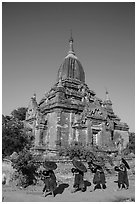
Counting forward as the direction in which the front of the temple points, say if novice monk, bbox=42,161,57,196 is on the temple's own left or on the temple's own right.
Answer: on the temple's own right

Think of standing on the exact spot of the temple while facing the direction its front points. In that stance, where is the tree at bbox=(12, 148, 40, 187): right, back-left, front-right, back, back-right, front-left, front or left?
front-right

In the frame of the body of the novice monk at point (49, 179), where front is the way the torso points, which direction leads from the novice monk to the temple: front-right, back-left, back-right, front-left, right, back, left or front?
back-right

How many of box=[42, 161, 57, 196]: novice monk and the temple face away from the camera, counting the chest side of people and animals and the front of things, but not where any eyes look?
0

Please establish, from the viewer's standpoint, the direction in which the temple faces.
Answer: facing the viewer and to the right of the viewer

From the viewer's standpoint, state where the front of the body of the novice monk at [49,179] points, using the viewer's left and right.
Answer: facing the viewer and to the left of the viewer

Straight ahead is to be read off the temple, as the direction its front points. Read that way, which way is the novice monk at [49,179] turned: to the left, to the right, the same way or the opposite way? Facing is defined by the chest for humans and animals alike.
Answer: to the right
